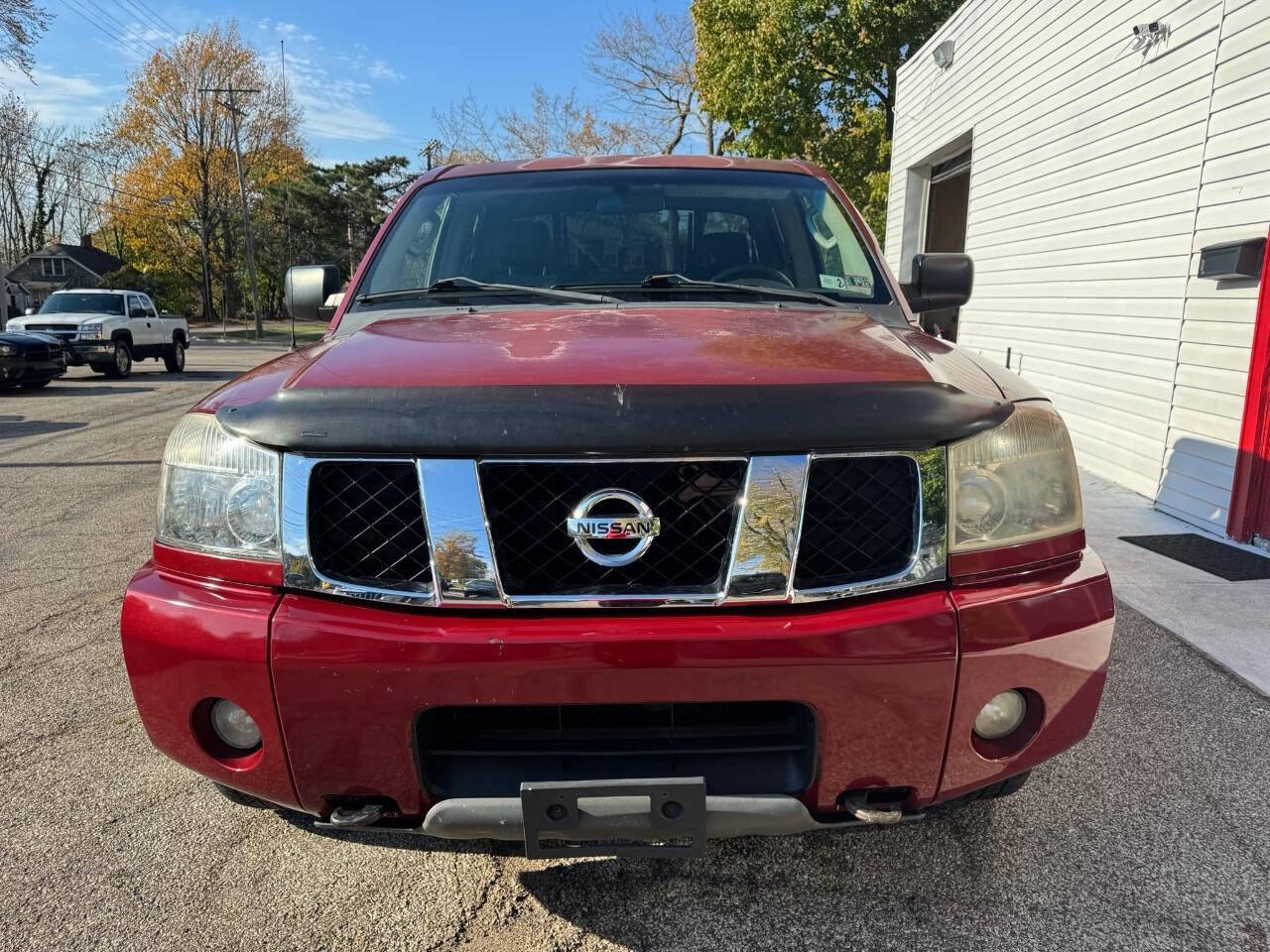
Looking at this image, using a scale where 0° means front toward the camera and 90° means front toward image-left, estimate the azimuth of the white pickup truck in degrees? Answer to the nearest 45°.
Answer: approximately 45°

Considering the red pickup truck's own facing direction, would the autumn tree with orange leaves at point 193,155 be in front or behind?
behind

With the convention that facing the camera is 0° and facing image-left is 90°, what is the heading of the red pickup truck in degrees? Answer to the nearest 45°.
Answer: approximately 0°

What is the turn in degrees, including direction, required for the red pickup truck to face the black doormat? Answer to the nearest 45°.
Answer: approximately 135° to its left

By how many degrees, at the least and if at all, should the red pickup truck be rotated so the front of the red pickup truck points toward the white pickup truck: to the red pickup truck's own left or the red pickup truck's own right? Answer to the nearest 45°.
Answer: approximately 135° to the red pickup truck's own right

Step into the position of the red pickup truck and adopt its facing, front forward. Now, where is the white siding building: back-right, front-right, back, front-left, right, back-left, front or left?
back-left

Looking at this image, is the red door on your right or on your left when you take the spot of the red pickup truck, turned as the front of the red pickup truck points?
on your left

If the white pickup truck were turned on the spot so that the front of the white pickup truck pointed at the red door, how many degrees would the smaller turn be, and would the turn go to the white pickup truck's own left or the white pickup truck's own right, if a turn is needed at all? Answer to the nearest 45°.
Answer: approximately 45° to the white pickup truck's own left

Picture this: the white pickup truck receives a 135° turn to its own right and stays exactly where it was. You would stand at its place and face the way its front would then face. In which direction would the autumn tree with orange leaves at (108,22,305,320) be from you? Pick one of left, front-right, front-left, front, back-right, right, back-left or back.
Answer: front

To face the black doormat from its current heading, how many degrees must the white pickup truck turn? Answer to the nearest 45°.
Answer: approximately 45° to its left
